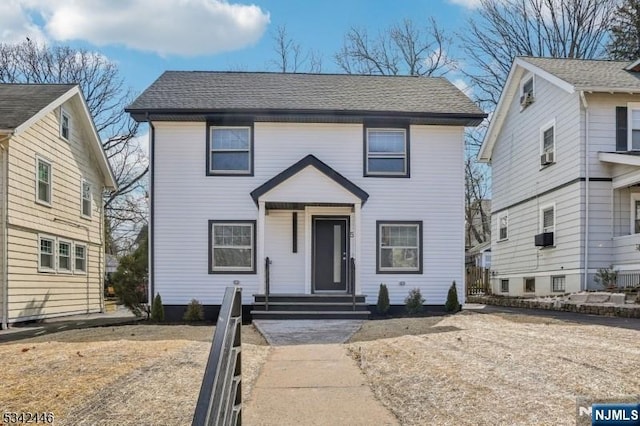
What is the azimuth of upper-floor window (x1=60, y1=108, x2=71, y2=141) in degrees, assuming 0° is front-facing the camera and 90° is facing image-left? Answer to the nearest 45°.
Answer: approximately 315°

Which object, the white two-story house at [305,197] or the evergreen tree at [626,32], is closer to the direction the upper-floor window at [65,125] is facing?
the white two-story house

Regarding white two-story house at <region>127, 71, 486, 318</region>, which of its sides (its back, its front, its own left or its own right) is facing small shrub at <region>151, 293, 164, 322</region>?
right

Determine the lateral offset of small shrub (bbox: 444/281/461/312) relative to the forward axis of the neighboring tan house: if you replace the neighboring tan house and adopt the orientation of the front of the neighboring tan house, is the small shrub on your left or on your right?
on your left

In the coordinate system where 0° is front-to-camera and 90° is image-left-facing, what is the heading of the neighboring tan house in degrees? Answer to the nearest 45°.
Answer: approximately 45°

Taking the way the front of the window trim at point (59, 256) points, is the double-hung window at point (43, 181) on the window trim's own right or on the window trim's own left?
on the window trim's own right

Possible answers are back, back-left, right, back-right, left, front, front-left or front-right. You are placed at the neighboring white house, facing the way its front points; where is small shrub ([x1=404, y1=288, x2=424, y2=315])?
right

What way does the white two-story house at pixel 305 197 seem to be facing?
toward the camera

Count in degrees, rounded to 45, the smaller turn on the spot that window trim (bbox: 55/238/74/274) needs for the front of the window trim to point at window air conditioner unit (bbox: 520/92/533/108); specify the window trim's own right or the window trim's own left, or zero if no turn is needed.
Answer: approximately 45° to the window trim's own left
